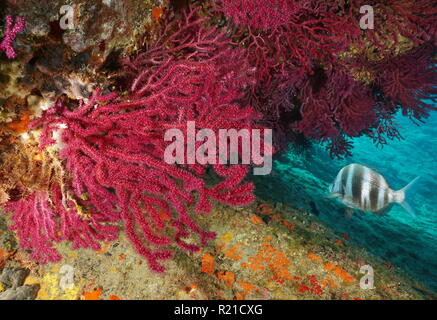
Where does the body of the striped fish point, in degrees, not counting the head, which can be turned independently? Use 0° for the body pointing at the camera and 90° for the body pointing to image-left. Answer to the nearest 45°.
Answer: approximately 90°

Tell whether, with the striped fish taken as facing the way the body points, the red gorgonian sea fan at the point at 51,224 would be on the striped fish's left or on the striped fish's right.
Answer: on the striped fish's left

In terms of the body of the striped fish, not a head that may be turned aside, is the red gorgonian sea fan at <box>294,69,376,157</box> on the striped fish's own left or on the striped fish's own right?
on the striped fish's own right
